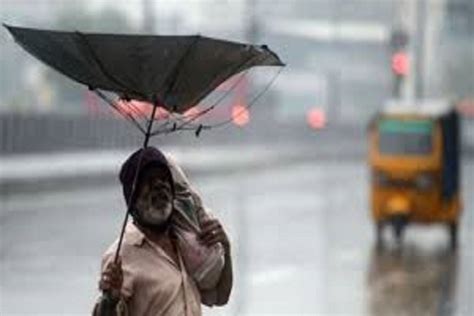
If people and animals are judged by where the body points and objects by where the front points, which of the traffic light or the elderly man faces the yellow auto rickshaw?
the traffic light

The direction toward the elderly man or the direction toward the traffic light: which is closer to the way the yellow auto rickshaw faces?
the elderly man

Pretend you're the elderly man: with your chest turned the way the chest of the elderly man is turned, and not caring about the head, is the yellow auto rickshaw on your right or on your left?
on your left

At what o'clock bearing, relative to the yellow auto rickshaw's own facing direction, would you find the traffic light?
The traffic light is roughly at 6 o'clock from the yellow auto rickshaw.

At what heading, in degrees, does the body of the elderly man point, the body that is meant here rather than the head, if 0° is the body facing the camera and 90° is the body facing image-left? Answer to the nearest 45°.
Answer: approximately 315°

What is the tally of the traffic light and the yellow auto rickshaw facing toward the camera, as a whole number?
2

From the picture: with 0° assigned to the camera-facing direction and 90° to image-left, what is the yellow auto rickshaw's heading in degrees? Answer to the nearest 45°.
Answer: approximately 0°
